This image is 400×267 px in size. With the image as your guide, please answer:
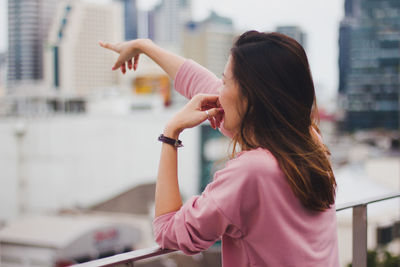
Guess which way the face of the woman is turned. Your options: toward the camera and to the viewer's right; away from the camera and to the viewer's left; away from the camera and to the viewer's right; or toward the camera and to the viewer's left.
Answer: away from the camera and to the viewer's left

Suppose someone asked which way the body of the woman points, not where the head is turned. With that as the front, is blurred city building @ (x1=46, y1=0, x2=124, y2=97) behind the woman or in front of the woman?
in front

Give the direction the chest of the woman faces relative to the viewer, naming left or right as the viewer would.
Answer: facing away from the viewer and to the left of the viewer
